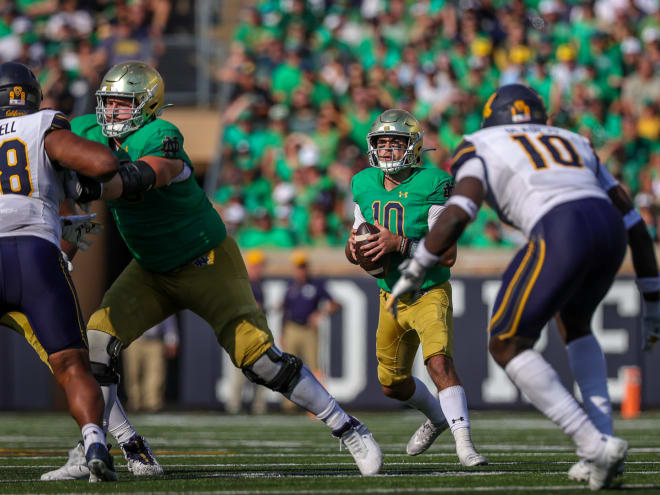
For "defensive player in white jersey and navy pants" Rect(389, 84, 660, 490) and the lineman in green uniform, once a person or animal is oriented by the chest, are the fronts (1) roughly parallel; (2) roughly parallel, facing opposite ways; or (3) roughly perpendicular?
roughly perpendicular

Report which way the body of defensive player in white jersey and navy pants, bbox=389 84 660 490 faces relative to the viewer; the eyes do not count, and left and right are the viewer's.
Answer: facing away from the viewer and to the left of the viewer

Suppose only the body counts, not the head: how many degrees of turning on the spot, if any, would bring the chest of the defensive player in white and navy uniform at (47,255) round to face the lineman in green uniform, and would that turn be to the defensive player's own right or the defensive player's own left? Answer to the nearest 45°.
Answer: approximately 45° to the defensive player's own right

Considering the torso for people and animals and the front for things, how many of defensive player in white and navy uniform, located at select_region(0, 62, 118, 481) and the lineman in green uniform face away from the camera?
1

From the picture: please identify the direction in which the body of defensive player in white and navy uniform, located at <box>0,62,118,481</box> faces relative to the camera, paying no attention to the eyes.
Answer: away from the camera

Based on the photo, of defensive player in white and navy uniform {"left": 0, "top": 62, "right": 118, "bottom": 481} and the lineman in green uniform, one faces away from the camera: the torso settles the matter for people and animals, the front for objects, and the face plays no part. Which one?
the defensive player in white and navy uniform

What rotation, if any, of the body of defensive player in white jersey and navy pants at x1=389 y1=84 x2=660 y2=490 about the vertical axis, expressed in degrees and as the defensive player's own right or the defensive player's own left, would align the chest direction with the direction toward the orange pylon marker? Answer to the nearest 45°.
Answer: approximately 45° to the defensive player's own right

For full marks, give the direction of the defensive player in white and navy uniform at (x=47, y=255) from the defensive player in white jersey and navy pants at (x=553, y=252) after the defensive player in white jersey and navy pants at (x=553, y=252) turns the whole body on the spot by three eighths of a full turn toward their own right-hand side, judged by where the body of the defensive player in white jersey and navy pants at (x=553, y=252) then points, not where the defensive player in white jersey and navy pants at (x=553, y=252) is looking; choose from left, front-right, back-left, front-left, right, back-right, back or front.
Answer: back

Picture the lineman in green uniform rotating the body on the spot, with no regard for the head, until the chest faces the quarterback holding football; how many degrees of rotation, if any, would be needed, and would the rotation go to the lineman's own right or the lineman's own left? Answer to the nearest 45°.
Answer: approximately 180°

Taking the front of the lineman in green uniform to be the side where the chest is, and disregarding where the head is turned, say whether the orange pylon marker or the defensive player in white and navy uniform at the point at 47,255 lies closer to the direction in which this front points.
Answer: the defensive player in white and navy uniform
